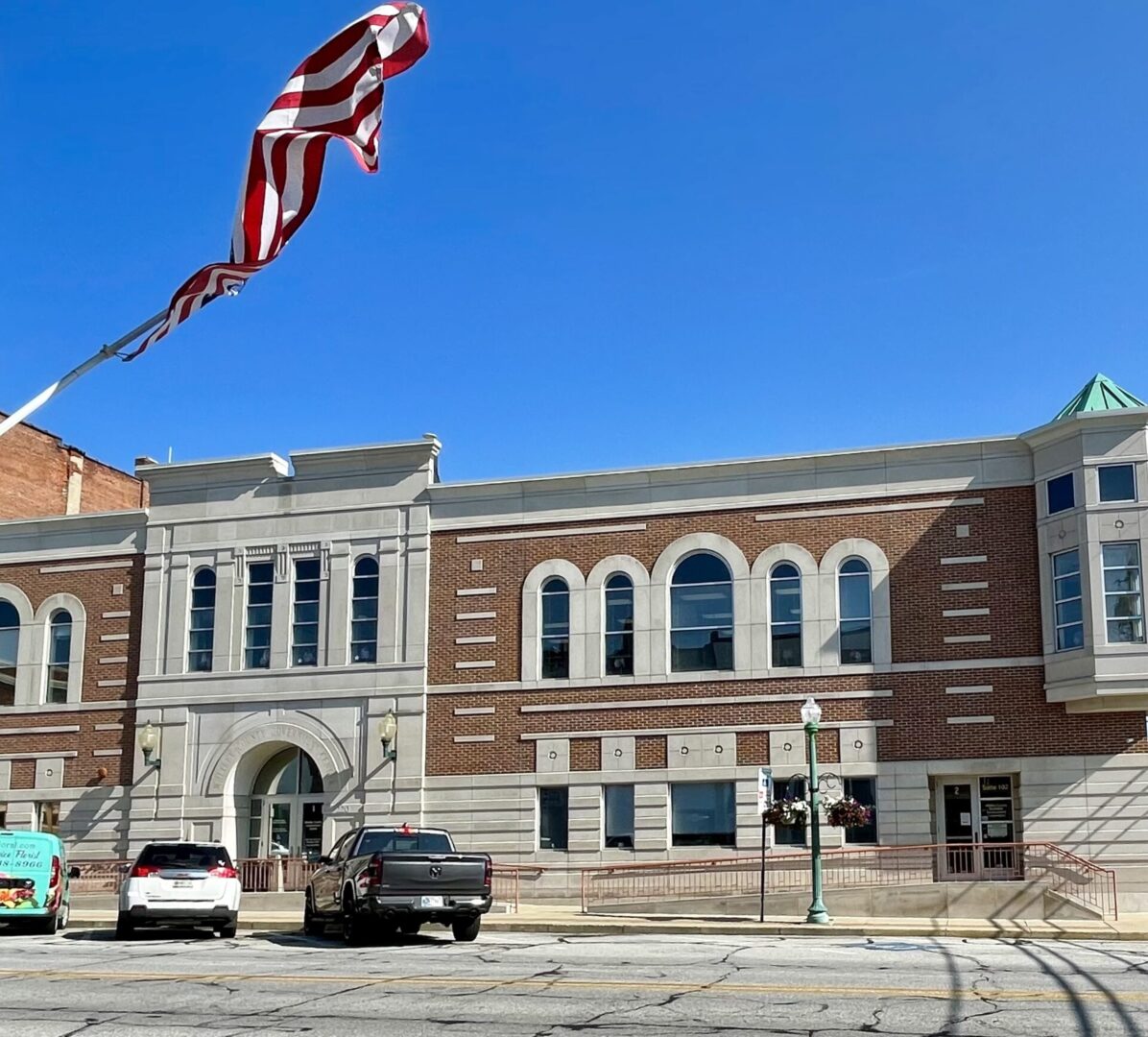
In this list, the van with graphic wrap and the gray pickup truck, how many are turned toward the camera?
0

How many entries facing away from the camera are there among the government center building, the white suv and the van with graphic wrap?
2

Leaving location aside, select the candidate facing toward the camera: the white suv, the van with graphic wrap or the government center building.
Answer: the government center building

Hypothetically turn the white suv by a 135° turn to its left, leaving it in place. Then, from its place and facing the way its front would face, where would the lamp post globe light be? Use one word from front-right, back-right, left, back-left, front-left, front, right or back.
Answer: back-left

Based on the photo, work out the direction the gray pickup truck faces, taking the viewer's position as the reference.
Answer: facing away from the viewer and to the left of the viewer

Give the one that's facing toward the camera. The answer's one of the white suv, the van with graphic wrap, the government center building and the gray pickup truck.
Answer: the government center building

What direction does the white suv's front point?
away from the camera

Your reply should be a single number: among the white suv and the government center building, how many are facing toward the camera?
1

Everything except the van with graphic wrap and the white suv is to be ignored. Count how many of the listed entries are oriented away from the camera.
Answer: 2

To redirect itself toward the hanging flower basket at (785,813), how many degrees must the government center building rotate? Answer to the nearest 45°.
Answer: approximately 45° to its left

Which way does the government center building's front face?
toward the camera

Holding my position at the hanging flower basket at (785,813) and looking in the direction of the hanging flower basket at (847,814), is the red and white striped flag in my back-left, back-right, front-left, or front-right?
back-right

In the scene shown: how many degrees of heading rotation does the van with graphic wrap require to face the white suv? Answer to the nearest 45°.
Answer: approximately 135° to its right

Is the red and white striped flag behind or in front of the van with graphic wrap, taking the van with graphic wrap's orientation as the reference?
behind

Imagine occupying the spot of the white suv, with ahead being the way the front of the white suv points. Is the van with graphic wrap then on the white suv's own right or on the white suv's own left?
on the white suv's own left

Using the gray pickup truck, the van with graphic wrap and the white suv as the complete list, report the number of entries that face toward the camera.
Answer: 0
